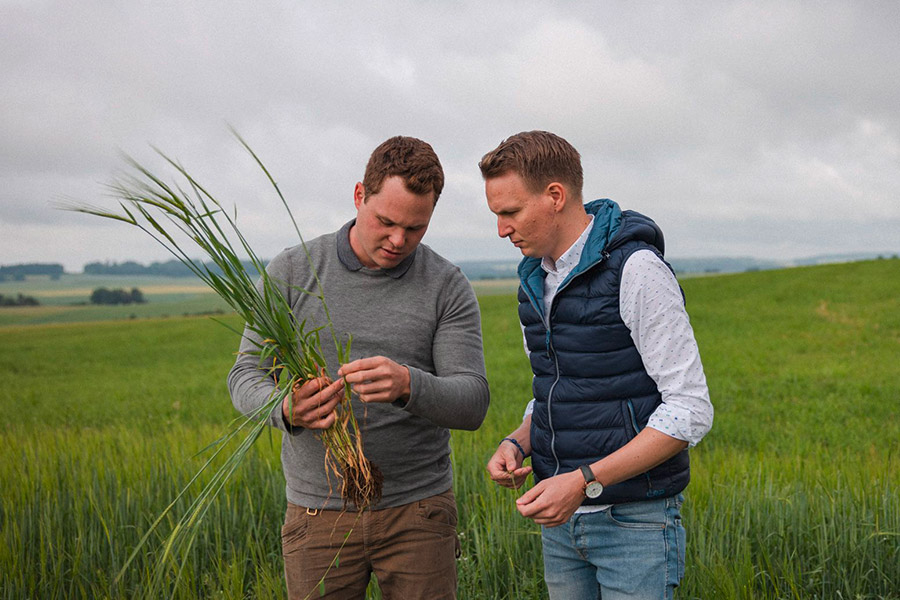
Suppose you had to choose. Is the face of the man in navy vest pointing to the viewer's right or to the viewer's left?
to the viewer's left

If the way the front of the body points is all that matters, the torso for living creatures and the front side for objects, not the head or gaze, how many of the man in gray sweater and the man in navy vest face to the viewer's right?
0

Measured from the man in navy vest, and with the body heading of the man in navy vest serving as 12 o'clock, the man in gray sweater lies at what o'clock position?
The man in gray sweater is roughly at 2 o'clock from the man in navy vest.

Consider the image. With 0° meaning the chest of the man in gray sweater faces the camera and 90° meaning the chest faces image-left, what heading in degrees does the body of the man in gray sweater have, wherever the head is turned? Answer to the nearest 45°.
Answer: approximately 0°

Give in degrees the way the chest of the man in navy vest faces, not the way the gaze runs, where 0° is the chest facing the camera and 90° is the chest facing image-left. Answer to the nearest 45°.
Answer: approximately 45°

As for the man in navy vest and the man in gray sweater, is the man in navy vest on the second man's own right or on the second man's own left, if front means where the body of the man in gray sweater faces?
on the second man's own left
